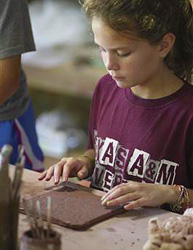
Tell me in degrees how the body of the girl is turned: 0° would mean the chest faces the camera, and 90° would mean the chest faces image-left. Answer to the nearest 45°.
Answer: approximately 45°

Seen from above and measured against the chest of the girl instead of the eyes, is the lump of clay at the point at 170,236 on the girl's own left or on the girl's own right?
on the girl's own left
